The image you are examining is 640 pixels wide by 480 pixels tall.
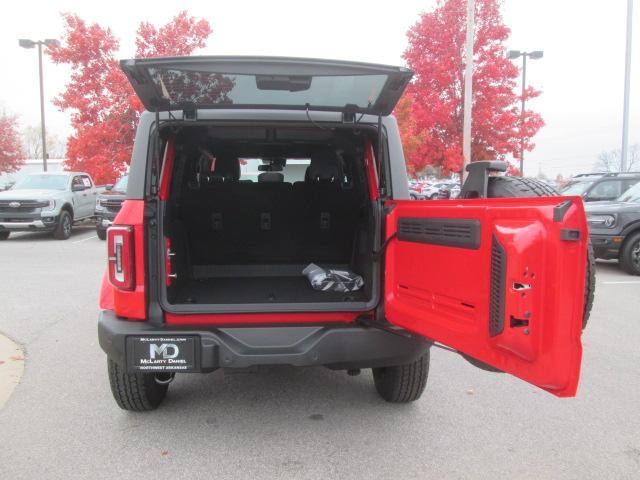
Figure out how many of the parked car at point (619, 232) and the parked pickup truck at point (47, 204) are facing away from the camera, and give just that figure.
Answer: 0

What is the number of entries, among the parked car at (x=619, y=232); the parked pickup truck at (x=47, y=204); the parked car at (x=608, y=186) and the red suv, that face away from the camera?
1

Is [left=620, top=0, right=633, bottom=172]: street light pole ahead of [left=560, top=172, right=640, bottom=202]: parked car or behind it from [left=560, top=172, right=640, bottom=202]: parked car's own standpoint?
behind

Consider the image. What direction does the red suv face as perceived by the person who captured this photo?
facing away from the viewer

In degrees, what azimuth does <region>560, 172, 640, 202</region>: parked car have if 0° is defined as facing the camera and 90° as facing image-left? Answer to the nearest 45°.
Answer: approximately 45°

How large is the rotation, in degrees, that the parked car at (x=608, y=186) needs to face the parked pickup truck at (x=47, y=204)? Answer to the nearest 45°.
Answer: approximately 45° to its right

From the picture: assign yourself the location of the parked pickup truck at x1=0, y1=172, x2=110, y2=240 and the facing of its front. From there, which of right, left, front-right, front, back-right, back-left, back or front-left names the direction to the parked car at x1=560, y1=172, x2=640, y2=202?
left

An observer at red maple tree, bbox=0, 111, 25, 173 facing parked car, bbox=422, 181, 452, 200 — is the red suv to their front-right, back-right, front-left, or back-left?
front-right

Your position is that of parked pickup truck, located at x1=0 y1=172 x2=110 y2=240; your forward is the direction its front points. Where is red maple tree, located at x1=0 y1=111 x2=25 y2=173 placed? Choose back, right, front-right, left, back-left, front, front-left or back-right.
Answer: back-right

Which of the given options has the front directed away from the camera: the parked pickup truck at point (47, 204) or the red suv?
the red suv

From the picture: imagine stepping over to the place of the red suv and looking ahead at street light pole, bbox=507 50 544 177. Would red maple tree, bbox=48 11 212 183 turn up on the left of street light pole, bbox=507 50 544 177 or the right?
left

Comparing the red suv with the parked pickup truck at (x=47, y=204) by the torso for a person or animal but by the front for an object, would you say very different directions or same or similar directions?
very different directions

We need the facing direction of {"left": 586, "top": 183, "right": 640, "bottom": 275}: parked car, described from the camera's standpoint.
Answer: facing the viewer and to the left of the viewer

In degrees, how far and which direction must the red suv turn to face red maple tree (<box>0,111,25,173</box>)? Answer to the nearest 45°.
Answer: approximately 45° to its left
